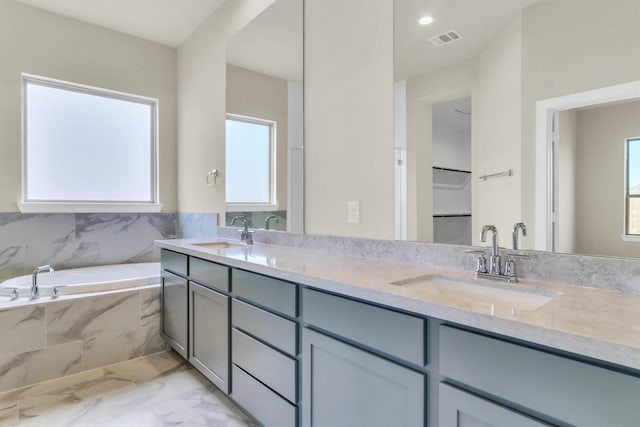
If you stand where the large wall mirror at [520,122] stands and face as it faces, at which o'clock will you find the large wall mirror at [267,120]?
the large wall mirror at [267,120] is roughly at 2 o'clock from the large wall mirror at [520,122].

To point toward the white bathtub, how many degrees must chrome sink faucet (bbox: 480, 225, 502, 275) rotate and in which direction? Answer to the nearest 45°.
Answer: approximately 45° to its right

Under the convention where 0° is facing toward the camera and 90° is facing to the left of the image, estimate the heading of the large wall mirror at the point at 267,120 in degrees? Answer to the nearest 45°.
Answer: approximately 45°

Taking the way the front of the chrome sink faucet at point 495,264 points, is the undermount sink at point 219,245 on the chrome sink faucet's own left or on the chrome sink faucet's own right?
on the chrome sink faucet's own right

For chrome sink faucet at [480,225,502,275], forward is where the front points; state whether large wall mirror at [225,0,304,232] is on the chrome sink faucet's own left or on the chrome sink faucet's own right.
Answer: on the chrome sink faucet's own right

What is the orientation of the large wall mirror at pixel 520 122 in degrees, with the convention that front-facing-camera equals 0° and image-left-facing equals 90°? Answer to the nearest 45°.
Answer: approximately 45°

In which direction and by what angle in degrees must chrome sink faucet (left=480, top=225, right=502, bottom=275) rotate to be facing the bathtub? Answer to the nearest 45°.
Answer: approximately 45° to its right

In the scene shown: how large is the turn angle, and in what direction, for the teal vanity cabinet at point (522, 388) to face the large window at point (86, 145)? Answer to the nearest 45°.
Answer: approximately 45° to its right
